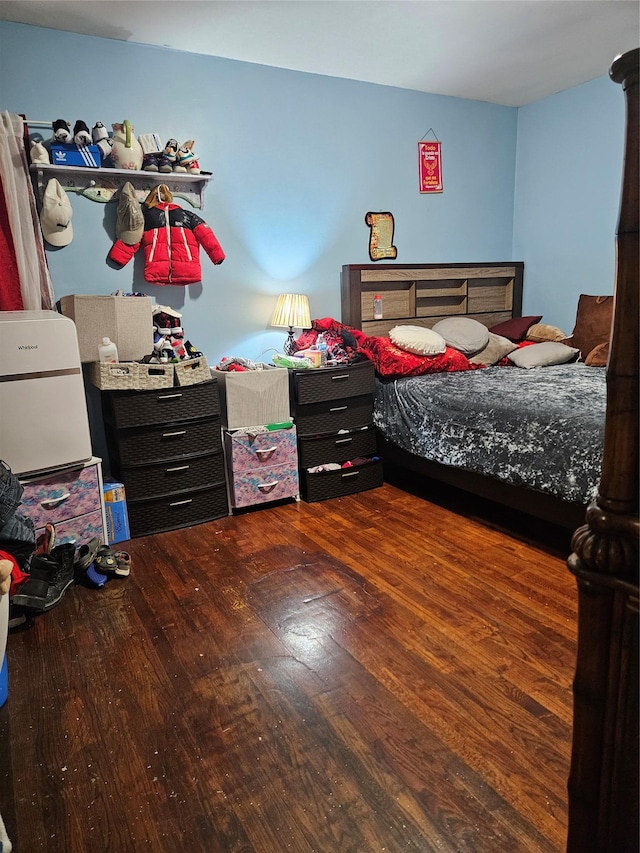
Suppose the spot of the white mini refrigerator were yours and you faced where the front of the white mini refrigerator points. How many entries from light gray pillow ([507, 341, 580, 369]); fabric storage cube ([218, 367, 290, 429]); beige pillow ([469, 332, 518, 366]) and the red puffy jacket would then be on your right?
0

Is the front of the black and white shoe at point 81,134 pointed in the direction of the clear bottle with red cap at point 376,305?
no

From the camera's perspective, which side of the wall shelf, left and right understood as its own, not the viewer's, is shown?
front

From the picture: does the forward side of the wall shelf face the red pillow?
no

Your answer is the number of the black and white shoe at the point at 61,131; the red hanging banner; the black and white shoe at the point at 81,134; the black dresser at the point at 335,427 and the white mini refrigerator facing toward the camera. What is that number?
5

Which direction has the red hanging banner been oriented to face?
toward the camera

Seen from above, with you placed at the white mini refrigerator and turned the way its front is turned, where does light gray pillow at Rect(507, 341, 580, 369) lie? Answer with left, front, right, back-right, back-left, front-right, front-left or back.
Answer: left

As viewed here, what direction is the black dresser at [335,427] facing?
toward the camera

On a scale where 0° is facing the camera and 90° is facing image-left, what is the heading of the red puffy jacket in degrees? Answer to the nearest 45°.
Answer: approximately 0°

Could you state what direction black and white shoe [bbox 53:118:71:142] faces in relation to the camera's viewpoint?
facing the viewer

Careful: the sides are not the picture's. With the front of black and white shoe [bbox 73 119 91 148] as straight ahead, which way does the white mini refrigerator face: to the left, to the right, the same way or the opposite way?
the same way

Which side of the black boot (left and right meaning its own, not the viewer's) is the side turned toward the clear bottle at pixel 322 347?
back

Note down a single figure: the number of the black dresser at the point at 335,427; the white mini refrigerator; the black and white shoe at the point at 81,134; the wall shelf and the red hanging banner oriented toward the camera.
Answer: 5

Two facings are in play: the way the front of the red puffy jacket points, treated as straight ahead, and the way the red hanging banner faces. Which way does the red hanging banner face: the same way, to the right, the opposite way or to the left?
the same way

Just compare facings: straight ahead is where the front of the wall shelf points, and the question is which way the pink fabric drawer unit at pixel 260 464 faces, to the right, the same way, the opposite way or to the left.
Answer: the same way
